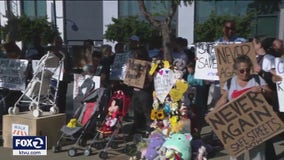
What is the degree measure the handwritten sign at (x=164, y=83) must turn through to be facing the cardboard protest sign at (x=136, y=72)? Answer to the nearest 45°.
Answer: approximately 135° to its right

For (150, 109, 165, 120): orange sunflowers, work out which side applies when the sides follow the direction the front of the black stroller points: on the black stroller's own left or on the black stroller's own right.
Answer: on the black stroller's own left

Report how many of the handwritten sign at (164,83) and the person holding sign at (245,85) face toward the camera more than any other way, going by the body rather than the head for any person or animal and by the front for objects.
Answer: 2

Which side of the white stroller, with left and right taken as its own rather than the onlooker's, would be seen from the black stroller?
left
